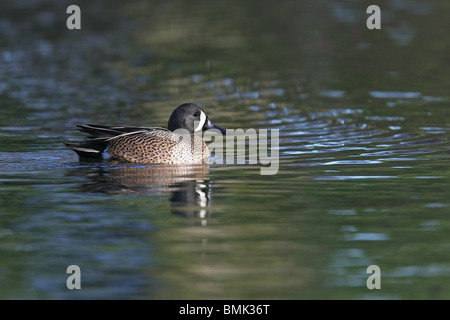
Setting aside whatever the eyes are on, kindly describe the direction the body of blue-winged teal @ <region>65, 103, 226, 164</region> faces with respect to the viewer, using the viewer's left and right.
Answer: facing to the right of the viewer
